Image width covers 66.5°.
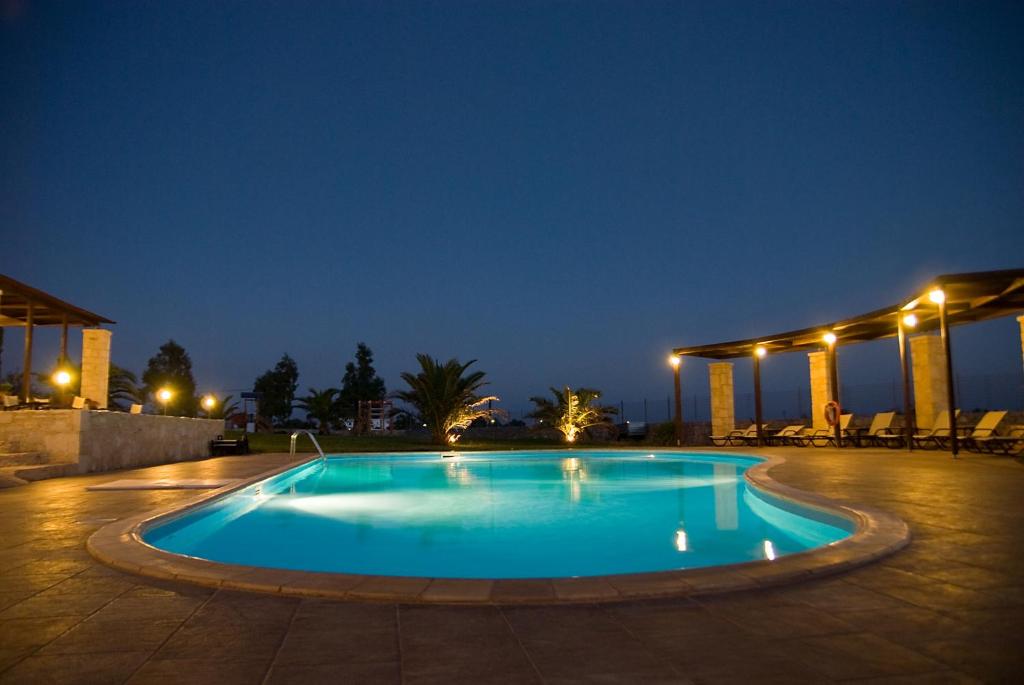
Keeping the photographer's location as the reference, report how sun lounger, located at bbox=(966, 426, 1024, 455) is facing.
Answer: facing to the left of the viewer

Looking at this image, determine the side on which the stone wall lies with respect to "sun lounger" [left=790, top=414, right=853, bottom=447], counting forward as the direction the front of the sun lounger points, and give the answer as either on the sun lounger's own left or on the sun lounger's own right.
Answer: on the sun lounger's own left

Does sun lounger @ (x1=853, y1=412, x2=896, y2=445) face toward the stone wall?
yes

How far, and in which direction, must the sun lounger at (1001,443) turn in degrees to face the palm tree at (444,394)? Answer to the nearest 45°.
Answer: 0° — it already faces it

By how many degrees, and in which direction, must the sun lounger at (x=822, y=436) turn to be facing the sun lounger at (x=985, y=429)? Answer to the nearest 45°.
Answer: approximately 135° to its left

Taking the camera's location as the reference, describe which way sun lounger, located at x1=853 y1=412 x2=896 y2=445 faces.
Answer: facing the viewer and to the left of the viewer

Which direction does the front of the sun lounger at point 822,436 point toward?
to the viewer's left

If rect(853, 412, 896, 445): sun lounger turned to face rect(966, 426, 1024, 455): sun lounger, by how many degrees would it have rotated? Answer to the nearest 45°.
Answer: approximately 90° to its left

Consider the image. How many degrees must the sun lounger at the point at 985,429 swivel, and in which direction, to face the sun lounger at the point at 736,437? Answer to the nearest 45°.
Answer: approximately 90° to its right

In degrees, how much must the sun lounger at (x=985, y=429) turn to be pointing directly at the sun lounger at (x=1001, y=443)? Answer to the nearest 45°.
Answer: approximately 45° to its left

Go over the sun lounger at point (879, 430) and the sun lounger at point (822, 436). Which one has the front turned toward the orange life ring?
the sun lounger at point (879, 430)

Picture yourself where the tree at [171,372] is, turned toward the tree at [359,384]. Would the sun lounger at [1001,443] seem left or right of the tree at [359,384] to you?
right
